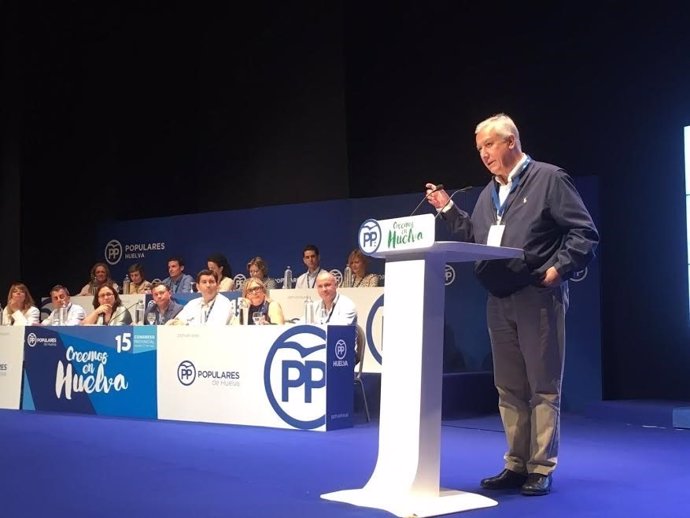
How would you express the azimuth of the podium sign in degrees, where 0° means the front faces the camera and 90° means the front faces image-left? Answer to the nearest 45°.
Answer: approximately 45°

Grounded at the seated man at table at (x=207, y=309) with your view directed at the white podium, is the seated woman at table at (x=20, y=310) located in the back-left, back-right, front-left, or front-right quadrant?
back-right

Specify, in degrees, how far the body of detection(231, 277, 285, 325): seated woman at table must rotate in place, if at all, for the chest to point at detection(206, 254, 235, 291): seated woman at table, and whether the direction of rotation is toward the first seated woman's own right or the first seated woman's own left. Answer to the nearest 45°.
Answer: approximately 180°

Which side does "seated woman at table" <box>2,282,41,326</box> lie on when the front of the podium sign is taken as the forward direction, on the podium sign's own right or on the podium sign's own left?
on the podium sign's own right

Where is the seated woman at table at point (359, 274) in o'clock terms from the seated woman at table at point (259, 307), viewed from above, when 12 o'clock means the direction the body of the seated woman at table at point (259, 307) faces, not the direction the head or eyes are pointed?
the seated woman at table at point (359, 274) is roughly at 7 o'clock from the seated woman at table at point (259, 307).
